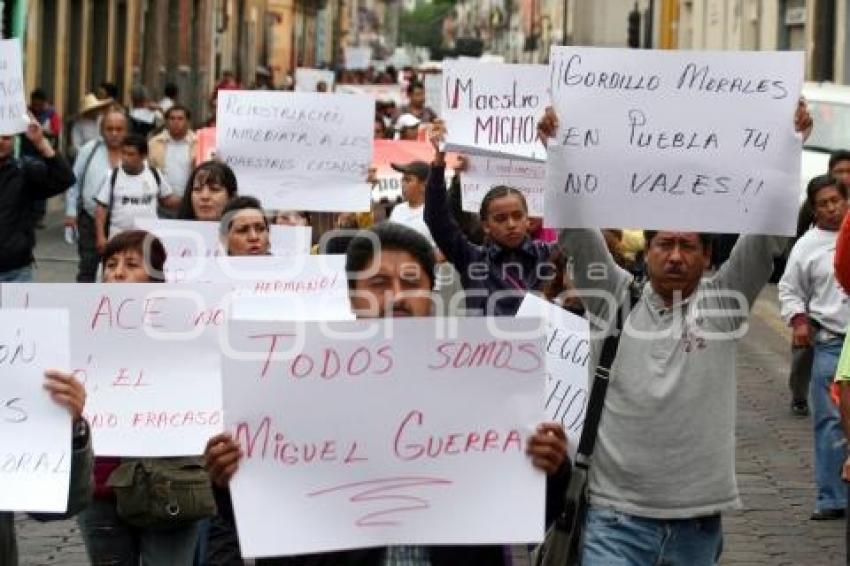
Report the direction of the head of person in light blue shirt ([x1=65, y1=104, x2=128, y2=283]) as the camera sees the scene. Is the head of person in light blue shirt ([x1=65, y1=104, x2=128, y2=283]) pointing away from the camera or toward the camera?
toward the camera

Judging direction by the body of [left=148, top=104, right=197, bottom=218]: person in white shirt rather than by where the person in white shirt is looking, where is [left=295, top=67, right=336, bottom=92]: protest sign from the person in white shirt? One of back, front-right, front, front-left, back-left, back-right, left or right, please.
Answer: back

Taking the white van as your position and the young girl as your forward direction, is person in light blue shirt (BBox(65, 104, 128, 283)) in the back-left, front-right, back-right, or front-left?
front-right

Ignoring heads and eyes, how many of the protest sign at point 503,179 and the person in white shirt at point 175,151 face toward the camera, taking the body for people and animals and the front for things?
2

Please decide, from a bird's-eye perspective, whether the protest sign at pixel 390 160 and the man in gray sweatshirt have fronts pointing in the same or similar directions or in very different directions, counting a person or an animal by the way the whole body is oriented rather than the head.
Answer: same or similar directions

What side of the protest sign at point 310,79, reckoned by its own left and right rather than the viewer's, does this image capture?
front

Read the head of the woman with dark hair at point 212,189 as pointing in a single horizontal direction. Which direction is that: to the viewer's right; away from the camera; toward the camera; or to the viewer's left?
toward the camera

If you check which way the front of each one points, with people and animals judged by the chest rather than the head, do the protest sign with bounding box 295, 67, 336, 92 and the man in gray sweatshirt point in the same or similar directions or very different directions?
same or similar directions

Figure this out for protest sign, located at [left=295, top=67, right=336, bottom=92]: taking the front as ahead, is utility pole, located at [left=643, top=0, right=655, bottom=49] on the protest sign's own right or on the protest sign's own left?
on the protest sign's own left

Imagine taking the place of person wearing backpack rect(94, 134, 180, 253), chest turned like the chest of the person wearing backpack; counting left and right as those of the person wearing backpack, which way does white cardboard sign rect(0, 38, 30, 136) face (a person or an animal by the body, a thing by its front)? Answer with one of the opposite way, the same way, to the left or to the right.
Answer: the same way

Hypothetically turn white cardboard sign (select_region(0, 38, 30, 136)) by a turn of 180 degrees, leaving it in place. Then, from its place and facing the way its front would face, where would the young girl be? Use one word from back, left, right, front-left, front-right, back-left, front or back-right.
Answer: back-right

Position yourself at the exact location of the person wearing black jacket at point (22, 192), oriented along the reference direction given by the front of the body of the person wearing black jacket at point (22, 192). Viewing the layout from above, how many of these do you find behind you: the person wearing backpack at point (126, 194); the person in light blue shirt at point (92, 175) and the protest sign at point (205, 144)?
3

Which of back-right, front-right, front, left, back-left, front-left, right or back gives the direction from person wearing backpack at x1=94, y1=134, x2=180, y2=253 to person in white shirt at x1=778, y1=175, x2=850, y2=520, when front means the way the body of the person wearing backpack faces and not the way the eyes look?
front-left

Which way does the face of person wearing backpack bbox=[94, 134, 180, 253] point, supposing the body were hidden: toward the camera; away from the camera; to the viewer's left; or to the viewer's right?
toward the camera

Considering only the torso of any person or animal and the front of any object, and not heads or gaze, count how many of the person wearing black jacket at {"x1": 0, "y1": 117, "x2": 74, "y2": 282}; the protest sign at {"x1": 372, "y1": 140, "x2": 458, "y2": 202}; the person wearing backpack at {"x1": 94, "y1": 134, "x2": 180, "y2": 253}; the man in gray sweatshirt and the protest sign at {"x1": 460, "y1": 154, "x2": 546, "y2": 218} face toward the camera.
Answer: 5

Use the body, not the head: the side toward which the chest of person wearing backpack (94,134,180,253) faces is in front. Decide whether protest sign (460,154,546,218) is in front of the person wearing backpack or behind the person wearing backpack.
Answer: in front

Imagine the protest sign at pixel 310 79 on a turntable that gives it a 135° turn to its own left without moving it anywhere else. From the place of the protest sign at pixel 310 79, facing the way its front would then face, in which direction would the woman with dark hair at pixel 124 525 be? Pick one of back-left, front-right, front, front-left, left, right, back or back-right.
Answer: back-right

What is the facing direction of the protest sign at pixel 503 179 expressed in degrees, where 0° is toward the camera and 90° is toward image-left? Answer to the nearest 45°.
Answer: approximately 0°

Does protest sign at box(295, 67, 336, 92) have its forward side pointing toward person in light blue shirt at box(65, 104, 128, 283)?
yes

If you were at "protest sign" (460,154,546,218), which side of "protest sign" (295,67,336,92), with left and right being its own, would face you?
front

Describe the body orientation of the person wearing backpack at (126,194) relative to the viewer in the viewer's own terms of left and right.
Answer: facing the viewer

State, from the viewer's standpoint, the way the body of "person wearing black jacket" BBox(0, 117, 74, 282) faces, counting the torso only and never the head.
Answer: toward the camera

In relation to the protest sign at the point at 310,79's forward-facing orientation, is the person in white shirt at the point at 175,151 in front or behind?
in front
